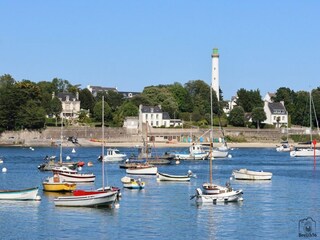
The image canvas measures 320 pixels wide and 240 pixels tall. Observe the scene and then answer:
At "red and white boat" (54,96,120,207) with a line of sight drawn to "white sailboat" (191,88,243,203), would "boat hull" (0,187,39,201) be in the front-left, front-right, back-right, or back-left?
back-left

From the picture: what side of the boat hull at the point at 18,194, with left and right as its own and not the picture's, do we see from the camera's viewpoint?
right

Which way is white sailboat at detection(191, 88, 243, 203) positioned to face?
to the viewer's right

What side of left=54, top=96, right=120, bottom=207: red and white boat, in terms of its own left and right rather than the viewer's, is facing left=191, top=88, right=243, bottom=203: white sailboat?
front

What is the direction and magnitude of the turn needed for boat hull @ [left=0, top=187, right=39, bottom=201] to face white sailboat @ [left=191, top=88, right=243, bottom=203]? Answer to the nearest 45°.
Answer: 0° — it already faces it

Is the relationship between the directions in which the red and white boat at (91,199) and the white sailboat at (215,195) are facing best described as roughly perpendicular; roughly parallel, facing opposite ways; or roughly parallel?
roughly parallel

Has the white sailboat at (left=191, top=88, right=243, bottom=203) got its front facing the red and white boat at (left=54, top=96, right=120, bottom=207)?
no

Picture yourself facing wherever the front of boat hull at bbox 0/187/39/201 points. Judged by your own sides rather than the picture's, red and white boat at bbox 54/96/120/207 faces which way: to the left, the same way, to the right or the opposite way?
the same way

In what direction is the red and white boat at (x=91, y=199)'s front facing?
to the viewer's right

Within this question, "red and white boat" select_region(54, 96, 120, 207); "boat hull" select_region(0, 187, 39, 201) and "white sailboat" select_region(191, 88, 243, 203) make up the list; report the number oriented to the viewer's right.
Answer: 3
